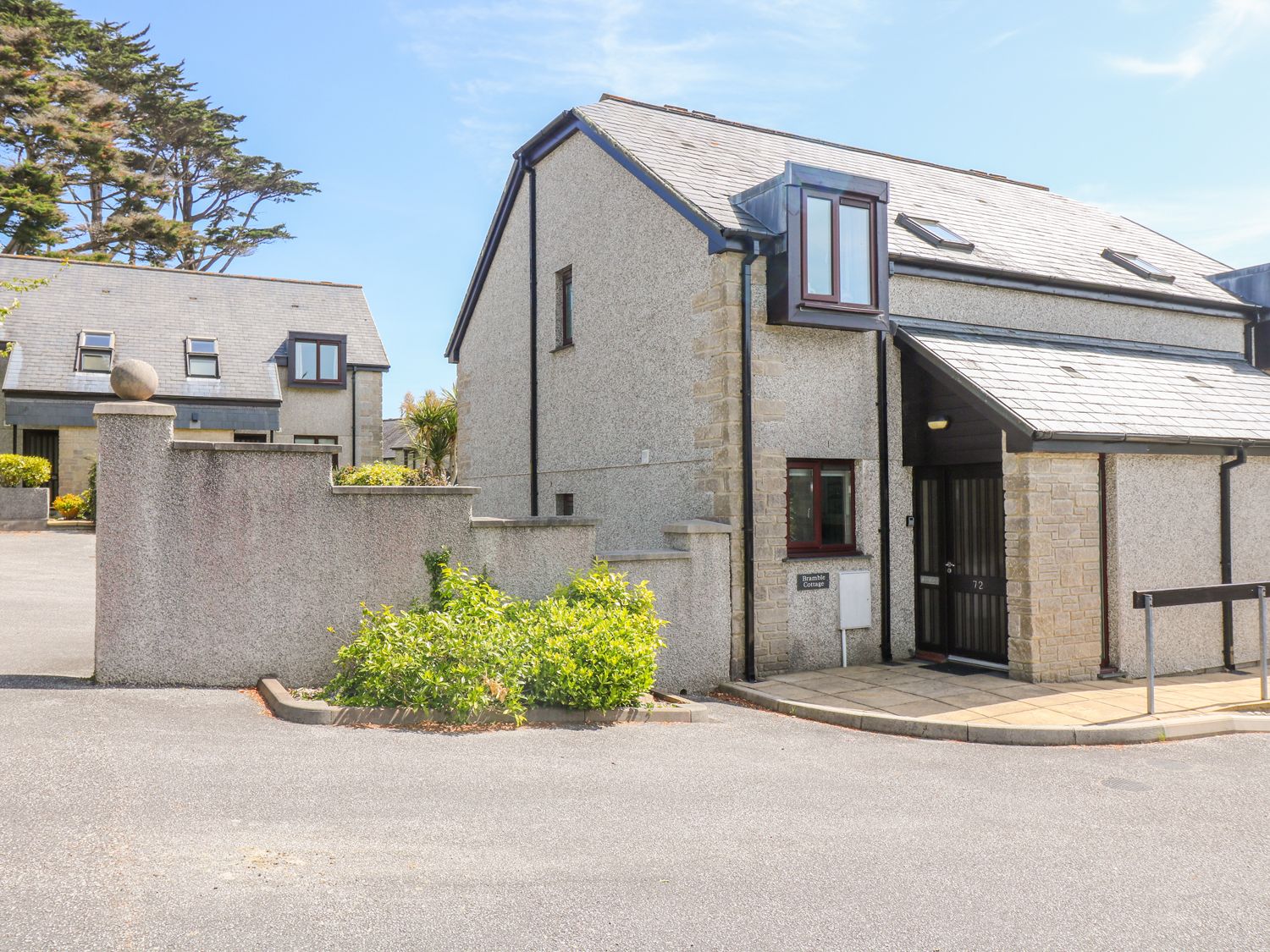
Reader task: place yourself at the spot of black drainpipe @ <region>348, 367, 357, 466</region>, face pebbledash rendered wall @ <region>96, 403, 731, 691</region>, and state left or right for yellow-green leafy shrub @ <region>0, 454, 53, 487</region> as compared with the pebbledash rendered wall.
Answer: right

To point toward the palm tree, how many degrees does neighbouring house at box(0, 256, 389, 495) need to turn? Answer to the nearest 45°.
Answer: approximately 90° to its left

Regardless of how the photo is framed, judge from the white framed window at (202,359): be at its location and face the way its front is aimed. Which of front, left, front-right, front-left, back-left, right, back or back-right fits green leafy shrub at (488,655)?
front

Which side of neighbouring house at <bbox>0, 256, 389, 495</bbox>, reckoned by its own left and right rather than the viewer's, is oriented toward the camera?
front

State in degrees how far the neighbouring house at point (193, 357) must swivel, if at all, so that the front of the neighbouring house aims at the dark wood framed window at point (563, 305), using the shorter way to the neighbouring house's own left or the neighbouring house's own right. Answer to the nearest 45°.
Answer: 0° — it already faces it

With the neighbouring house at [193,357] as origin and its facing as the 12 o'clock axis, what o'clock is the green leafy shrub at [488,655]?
The green leafy shrub is roughly at 12 o'clock from the neighbouring house.

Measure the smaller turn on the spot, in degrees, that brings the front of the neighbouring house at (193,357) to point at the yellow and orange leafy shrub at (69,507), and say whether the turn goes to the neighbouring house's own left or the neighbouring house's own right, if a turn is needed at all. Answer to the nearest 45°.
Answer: approximately 45° to the neighbouring house's own right

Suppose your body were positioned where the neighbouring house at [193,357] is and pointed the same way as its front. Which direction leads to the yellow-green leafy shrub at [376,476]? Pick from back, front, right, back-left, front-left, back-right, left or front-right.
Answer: front

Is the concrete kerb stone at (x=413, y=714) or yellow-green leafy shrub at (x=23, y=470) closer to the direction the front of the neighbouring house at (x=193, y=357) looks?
the concrete kerb stone

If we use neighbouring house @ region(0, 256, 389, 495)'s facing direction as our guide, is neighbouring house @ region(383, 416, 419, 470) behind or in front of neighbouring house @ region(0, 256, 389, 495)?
behind

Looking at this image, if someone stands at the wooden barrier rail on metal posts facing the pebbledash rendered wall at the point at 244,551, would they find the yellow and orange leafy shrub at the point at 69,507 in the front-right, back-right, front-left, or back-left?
front-right

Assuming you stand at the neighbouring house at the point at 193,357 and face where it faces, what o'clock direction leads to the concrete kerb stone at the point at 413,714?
The concrete kerb stone is roughly at 12 o'clock from the neighbouring house.

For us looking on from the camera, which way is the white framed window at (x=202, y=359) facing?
facing the viewer

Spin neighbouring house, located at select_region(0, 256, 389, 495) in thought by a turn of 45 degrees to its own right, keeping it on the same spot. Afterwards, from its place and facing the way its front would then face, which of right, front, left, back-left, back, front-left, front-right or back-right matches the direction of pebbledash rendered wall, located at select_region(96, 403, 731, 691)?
front-left

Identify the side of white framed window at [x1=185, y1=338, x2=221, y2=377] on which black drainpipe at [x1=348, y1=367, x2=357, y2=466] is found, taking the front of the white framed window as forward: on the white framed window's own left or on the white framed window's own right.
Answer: on the white framed window's own left

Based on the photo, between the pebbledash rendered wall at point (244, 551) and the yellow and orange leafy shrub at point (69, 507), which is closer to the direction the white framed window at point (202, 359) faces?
the pebbledash rendered wall

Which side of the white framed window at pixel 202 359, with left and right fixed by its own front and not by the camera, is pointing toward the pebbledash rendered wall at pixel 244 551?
front
